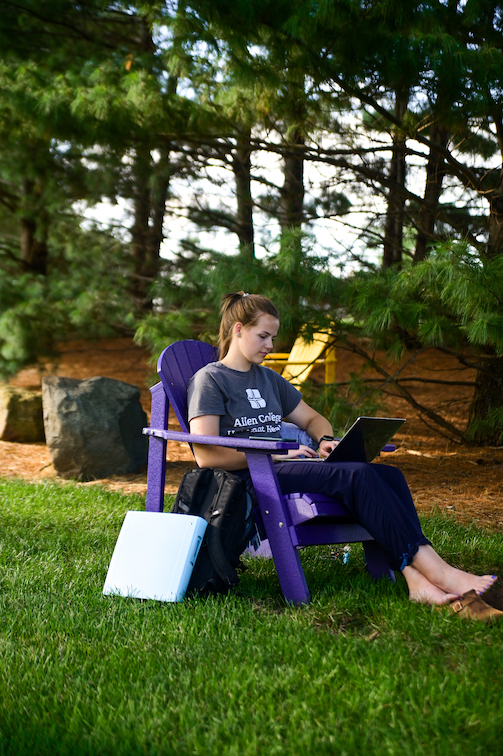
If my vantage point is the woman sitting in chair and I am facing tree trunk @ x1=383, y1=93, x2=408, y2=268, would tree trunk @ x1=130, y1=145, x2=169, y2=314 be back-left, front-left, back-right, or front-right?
front-left

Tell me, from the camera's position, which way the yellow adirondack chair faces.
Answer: facing the viewer and to the left of the viewer

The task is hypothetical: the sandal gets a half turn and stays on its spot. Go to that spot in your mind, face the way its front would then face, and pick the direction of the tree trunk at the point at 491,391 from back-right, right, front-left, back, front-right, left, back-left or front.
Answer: right

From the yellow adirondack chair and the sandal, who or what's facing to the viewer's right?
the sandal

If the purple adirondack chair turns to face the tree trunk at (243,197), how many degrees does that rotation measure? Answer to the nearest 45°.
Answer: approximately 135° to its left

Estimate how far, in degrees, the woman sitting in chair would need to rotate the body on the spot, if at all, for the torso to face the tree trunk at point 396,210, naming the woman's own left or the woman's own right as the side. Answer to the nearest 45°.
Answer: approximately 135° to the woman's own left

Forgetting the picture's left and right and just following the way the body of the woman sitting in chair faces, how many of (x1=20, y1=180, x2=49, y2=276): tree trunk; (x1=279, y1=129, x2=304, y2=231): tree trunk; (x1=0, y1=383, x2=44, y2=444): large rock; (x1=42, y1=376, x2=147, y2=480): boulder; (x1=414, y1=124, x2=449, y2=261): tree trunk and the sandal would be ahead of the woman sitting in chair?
1

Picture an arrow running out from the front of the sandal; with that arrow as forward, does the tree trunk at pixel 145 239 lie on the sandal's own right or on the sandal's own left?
on the sandal's own left

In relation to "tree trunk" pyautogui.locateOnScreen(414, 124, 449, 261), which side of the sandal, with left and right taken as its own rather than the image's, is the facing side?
left

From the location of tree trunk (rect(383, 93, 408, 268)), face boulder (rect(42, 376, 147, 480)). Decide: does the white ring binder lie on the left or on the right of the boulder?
left

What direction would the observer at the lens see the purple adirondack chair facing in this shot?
facing the viewer and to the right of the viewer

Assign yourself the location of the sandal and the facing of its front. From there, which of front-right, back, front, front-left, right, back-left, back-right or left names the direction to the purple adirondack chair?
back

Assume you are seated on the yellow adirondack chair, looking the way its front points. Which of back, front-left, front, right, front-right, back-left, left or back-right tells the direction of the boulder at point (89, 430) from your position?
front

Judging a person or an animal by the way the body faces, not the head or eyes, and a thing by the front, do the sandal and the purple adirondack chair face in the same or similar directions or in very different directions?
same or similar directions

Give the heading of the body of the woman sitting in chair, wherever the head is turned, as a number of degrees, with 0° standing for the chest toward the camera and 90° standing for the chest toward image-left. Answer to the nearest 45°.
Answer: approximately 315°

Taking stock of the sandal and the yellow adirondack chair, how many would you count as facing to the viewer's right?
1

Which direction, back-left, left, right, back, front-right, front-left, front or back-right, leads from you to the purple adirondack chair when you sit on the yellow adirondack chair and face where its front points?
front-left
